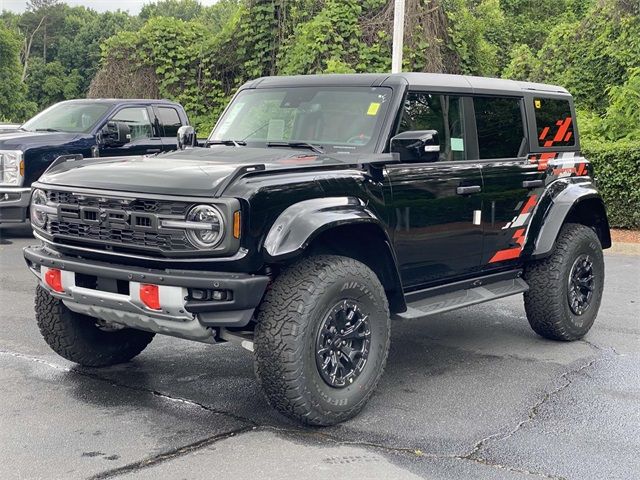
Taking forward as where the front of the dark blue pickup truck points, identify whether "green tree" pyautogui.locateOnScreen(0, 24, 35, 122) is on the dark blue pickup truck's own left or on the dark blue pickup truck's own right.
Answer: on the dark blue pickup truck's own right

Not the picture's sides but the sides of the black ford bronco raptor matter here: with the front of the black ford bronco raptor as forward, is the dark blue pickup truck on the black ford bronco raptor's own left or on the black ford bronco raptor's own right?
on the black ford bronco raptor's own right

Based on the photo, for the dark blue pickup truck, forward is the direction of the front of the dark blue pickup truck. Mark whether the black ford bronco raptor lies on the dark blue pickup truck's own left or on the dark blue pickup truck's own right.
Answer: on the dark blue pickup truck's own left

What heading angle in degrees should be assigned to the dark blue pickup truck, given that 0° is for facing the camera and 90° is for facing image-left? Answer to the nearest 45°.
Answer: approximately 45°

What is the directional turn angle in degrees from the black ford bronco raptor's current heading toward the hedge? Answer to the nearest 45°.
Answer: approximately 180°

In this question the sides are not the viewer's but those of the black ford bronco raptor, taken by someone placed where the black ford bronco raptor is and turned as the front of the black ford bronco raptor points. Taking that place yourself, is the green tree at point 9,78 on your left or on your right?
on your right
